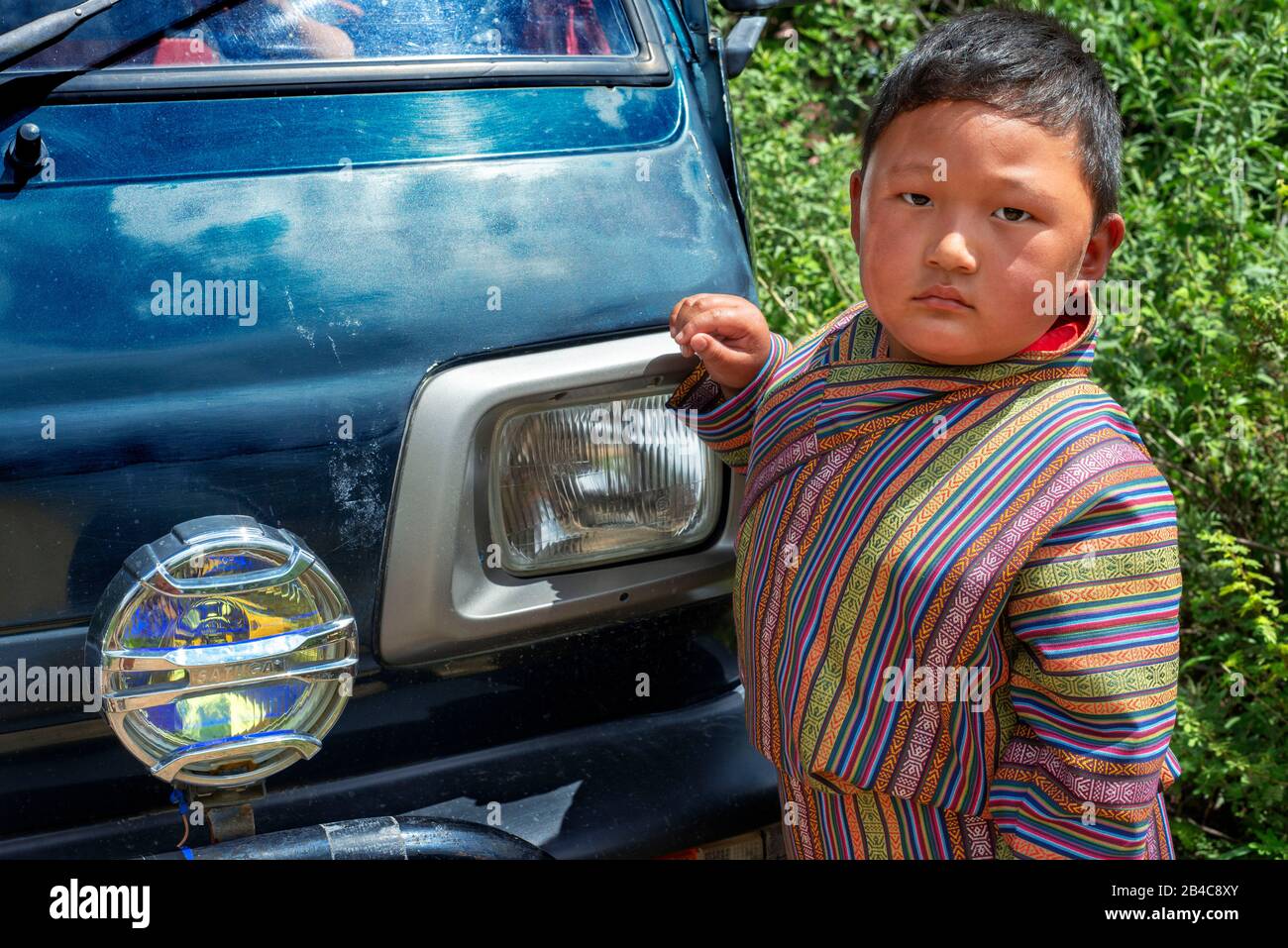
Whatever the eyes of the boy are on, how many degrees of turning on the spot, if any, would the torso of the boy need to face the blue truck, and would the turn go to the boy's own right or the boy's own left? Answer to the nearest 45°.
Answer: approximately 45° to the boy's own right

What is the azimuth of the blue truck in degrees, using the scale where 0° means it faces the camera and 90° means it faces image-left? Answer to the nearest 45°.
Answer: approximately 0°

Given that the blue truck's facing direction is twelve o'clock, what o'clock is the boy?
The boy is roughly at 10 o'clock from the blue truck.
